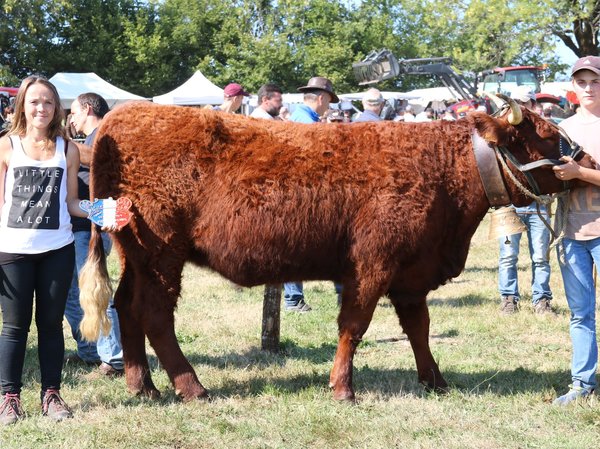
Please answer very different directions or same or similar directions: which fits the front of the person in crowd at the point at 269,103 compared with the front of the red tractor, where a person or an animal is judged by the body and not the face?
very different directions

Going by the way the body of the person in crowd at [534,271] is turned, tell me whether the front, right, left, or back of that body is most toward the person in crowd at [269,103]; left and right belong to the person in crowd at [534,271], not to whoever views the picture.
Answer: right

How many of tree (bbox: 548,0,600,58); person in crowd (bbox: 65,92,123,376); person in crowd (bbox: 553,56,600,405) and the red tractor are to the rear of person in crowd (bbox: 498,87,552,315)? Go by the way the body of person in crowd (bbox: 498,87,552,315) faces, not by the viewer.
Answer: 2

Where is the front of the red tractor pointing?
to the viewer's left

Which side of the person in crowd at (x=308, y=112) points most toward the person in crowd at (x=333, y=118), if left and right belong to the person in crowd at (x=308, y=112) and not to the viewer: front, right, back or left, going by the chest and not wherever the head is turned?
left

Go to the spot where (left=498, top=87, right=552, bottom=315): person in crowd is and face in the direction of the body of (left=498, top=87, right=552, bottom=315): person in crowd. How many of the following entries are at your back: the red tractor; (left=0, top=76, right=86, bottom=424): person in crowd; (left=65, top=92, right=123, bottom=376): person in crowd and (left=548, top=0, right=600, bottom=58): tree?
2

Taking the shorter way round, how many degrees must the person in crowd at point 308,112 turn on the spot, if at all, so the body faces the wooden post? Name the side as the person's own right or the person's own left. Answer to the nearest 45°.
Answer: approximately 90° to the person's own right

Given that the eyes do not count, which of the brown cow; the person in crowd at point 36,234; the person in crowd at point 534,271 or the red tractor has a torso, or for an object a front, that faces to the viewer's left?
the red tractor

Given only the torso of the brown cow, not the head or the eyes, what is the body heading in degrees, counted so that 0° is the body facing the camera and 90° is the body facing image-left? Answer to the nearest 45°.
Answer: approximately 270°

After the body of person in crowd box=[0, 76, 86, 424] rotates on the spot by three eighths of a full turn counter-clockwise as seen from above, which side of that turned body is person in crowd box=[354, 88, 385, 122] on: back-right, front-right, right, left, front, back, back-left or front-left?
front

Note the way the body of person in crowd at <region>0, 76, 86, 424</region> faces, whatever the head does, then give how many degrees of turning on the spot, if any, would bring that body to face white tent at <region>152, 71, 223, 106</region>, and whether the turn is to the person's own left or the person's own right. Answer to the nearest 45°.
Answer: approximately 180°
